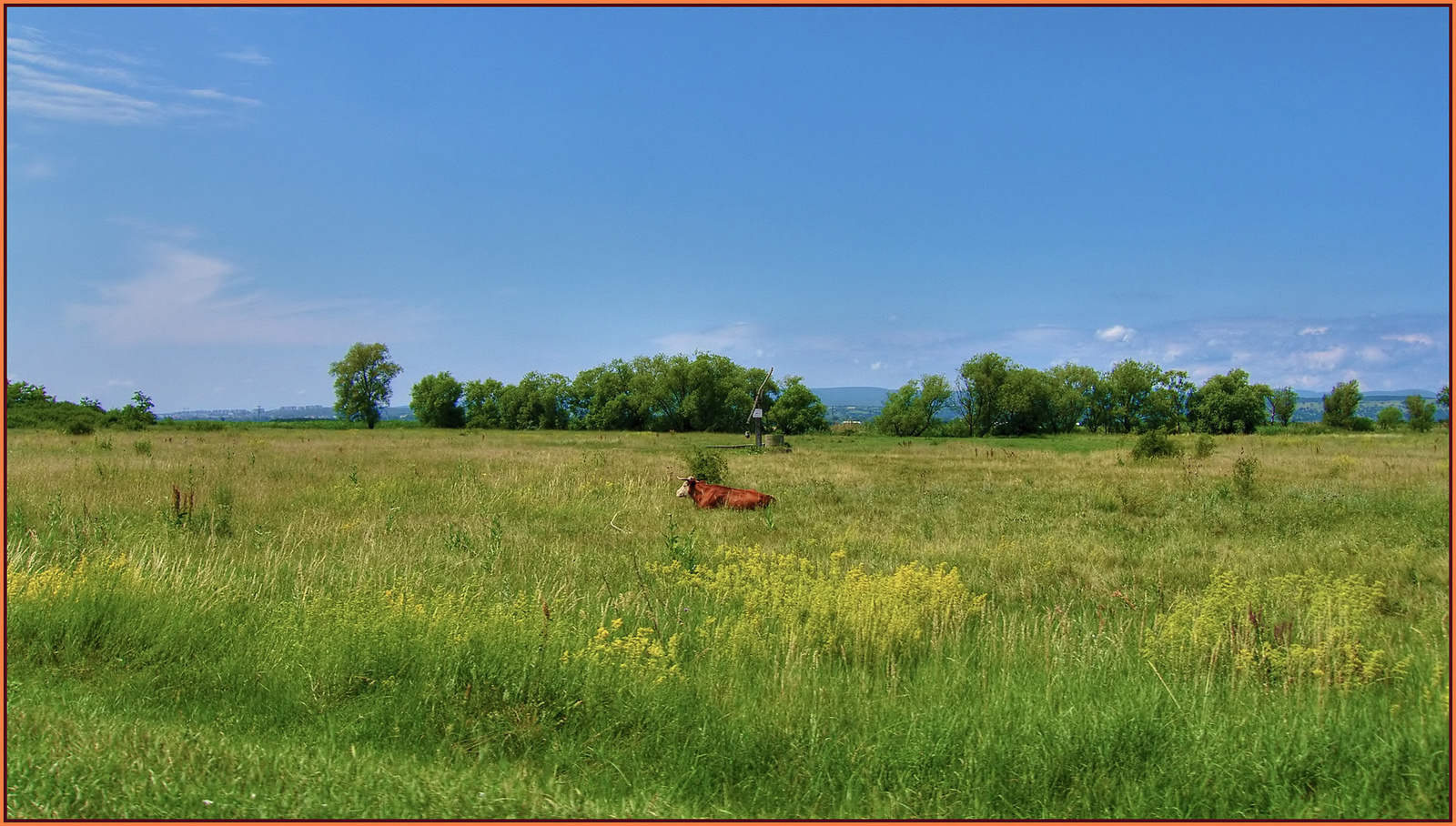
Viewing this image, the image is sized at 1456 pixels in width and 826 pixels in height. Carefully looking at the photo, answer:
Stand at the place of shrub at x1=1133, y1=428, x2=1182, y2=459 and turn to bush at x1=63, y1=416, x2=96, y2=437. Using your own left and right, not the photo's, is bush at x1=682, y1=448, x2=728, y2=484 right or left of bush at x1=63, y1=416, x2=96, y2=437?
left

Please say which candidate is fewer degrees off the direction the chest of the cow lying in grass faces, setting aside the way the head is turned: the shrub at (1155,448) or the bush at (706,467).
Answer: the bush

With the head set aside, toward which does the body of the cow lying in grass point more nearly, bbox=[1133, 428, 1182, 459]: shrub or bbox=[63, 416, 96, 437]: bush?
the bush

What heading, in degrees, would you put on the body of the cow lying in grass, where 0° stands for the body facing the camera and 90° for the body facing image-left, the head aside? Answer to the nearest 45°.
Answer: approximately 90°

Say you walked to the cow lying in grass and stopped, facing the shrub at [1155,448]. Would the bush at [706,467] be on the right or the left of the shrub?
left

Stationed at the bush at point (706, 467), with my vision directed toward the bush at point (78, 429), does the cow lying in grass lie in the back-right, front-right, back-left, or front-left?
back-left

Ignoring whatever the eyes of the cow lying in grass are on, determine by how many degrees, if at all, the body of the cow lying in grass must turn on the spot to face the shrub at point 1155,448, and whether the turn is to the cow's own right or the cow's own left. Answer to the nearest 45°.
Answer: approximately 135° to the cow's own right

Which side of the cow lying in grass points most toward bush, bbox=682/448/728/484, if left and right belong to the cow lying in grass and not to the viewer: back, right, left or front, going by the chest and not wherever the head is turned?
right
